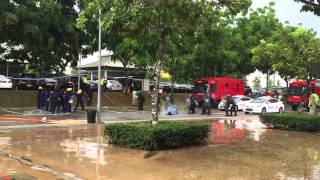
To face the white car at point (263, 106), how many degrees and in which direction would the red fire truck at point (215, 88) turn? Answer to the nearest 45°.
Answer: approximately 90° to its left

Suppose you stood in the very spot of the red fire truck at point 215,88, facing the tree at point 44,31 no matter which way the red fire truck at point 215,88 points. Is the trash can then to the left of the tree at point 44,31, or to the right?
left

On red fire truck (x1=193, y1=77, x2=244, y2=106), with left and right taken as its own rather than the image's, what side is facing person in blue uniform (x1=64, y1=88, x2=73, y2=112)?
front

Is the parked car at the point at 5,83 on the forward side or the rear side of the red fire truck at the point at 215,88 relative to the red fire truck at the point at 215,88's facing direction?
on the forward side

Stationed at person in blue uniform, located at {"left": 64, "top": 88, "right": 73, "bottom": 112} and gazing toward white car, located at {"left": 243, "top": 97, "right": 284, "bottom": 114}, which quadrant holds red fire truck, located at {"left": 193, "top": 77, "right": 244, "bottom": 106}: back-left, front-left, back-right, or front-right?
front-left

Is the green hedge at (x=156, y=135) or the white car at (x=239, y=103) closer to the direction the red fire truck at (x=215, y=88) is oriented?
the green hedge

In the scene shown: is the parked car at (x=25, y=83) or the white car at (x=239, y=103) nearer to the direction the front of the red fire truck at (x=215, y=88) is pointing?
the parked car
